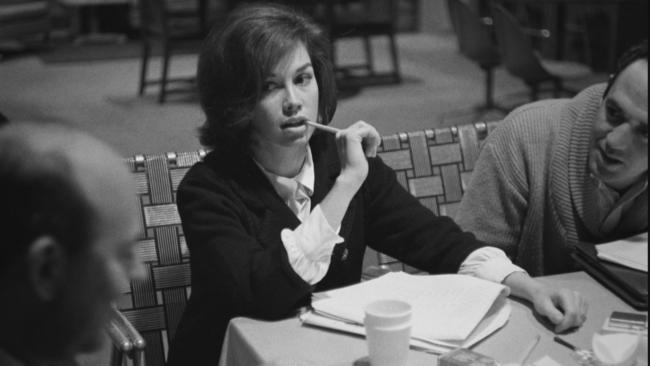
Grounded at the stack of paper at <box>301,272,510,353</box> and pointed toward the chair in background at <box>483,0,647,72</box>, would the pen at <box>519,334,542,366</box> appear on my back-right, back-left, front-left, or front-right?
back-right

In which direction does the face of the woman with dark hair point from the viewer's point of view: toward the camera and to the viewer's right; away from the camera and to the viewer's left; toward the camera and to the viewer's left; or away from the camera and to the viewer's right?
toward the camera and to the viewer's right

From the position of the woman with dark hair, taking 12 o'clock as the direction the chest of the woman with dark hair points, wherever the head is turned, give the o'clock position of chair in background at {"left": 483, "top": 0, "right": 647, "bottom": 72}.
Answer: The chair in background is roughly at 8 o'clock from the woman with dark hair.

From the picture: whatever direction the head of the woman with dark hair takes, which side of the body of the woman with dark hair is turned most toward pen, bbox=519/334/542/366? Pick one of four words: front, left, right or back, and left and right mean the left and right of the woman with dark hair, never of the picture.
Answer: front

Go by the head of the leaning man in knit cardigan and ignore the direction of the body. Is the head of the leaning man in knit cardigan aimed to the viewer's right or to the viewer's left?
to the viewer's left

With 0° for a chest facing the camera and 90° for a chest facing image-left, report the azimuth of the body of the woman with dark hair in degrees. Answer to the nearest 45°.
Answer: approximately 315°

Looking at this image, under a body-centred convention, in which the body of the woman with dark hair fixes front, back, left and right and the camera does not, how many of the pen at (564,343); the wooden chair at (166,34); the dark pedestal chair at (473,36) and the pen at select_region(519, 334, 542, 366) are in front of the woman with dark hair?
2
